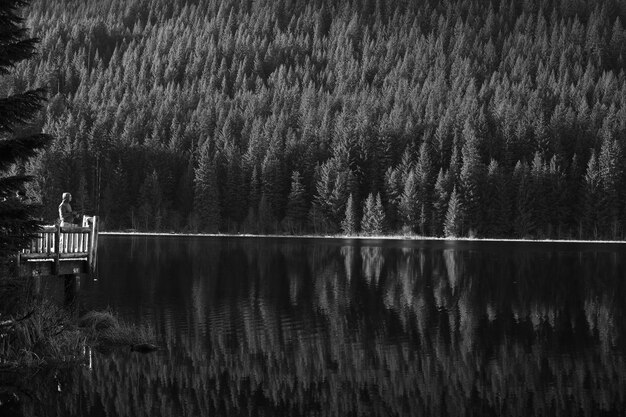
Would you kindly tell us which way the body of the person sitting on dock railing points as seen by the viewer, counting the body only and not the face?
to the viewer's right

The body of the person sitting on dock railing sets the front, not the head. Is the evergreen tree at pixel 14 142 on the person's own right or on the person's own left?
on the person's own right
